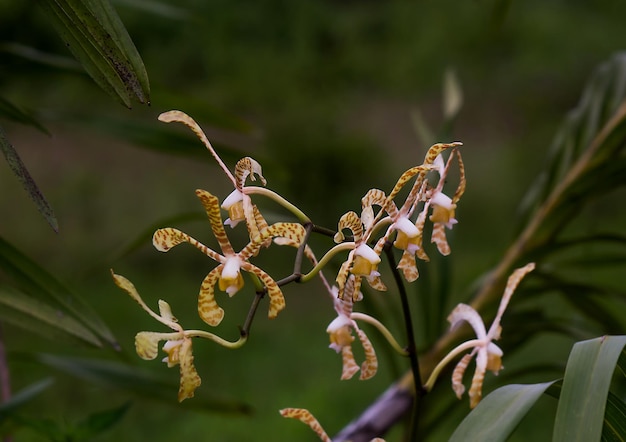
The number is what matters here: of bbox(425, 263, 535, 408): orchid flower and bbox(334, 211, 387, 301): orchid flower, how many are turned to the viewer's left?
0

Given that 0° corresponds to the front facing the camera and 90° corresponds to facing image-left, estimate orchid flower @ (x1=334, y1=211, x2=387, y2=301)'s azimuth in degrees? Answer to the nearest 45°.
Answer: approximately 315°
